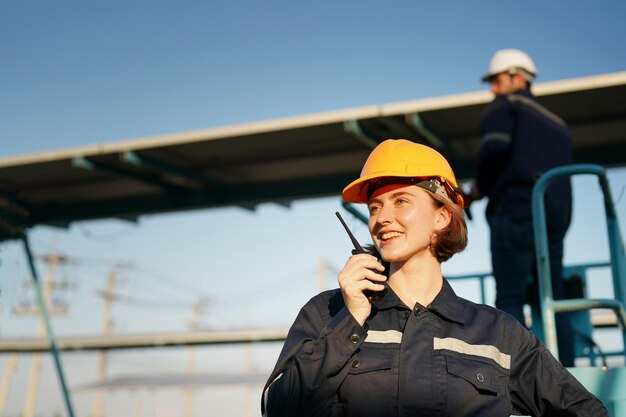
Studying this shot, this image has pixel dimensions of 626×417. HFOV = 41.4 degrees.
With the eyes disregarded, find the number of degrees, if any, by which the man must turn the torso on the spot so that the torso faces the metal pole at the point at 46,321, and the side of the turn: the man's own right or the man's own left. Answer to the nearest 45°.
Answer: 0° — they already face it

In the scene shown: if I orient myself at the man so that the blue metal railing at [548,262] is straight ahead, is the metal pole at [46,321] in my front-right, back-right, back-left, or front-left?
back-right

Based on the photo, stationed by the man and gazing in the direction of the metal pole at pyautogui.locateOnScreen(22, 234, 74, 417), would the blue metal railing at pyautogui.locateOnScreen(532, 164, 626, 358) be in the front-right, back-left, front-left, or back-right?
back-left

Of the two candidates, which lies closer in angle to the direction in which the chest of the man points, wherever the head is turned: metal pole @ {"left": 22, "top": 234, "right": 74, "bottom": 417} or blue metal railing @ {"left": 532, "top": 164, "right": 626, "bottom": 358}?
the metal pole

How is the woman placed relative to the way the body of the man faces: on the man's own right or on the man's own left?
on the man's own left

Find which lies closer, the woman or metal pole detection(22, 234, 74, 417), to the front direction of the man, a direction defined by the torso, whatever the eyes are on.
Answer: the metal pole

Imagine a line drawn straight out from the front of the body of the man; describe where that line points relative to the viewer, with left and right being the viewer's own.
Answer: facing away from the viewer and to the left of the viewer

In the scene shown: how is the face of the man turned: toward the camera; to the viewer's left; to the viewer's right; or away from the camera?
to the viewer's left
